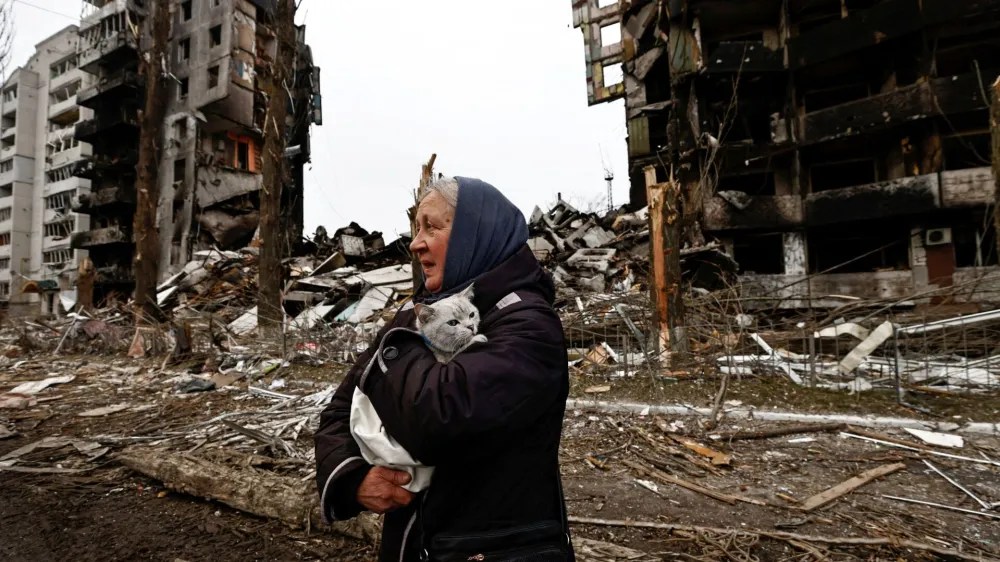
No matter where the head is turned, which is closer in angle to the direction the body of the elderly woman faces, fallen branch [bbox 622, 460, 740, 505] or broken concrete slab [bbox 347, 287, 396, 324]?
the broken concrete slab

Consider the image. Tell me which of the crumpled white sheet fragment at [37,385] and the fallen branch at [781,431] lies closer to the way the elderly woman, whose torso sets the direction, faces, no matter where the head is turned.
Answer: the crumpled white sheet fragment

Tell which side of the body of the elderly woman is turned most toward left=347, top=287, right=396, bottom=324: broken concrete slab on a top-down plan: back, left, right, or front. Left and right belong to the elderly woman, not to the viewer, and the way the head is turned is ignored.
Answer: right

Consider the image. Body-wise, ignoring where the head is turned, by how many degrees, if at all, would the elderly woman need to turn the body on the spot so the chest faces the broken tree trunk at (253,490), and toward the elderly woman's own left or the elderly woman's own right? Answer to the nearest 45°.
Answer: approximately 45° to the elderly woman's own right

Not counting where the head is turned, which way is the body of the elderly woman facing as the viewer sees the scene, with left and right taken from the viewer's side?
facing to the left of the viewer

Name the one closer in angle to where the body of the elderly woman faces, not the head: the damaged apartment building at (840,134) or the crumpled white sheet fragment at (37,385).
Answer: the crumpled white sheet fragment

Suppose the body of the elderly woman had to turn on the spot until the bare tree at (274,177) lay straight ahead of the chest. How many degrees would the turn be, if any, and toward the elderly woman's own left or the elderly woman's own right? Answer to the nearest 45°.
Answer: approximately 90° to the elderly woman's own right

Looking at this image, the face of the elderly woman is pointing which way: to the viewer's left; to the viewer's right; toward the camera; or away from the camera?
to the viewer's left

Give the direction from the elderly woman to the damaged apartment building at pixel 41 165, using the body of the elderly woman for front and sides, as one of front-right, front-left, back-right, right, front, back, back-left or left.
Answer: front-right

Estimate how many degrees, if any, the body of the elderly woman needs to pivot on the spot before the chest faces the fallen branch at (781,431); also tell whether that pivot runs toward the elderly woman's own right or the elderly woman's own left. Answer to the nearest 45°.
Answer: approximately 135° to the elderly woman's own right

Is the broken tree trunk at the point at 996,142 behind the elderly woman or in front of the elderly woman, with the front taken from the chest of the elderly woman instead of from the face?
behind

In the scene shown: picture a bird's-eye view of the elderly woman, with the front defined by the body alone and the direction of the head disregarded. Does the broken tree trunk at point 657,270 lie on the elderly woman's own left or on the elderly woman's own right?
on the elderly woman's own right

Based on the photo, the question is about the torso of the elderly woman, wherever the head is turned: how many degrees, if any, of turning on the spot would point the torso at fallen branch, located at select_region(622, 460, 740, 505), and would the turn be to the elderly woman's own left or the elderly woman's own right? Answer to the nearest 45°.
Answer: approximately 135° to the elderly woman's own right

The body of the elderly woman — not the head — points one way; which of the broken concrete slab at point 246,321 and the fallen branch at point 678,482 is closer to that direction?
the broken concrete slab
